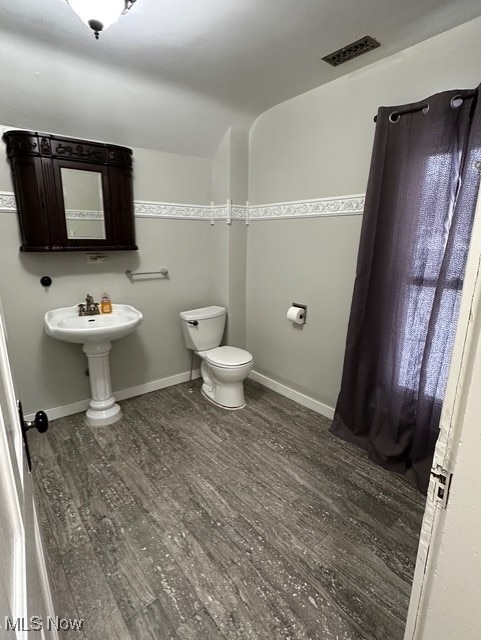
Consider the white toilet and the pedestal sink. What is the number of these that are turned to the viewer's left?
0

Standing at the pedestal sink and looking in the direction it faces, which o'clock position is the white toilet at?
The white toilet is roughly at 9 o'clock from the pedestal sink.

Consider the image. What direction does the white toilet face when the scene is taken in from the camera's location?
facing the viewer and to the right of the viewer

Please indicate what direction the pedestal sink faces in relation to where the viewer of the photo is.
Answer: facing the viewer

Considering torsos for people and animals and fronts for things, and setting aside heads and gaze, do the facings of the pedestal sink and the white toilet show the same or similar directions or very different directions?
same or similar directions

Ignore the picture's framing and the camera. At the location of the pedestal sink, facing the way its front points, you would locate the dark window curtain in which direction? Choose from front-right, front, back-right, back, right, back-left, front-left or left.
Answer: front-left
